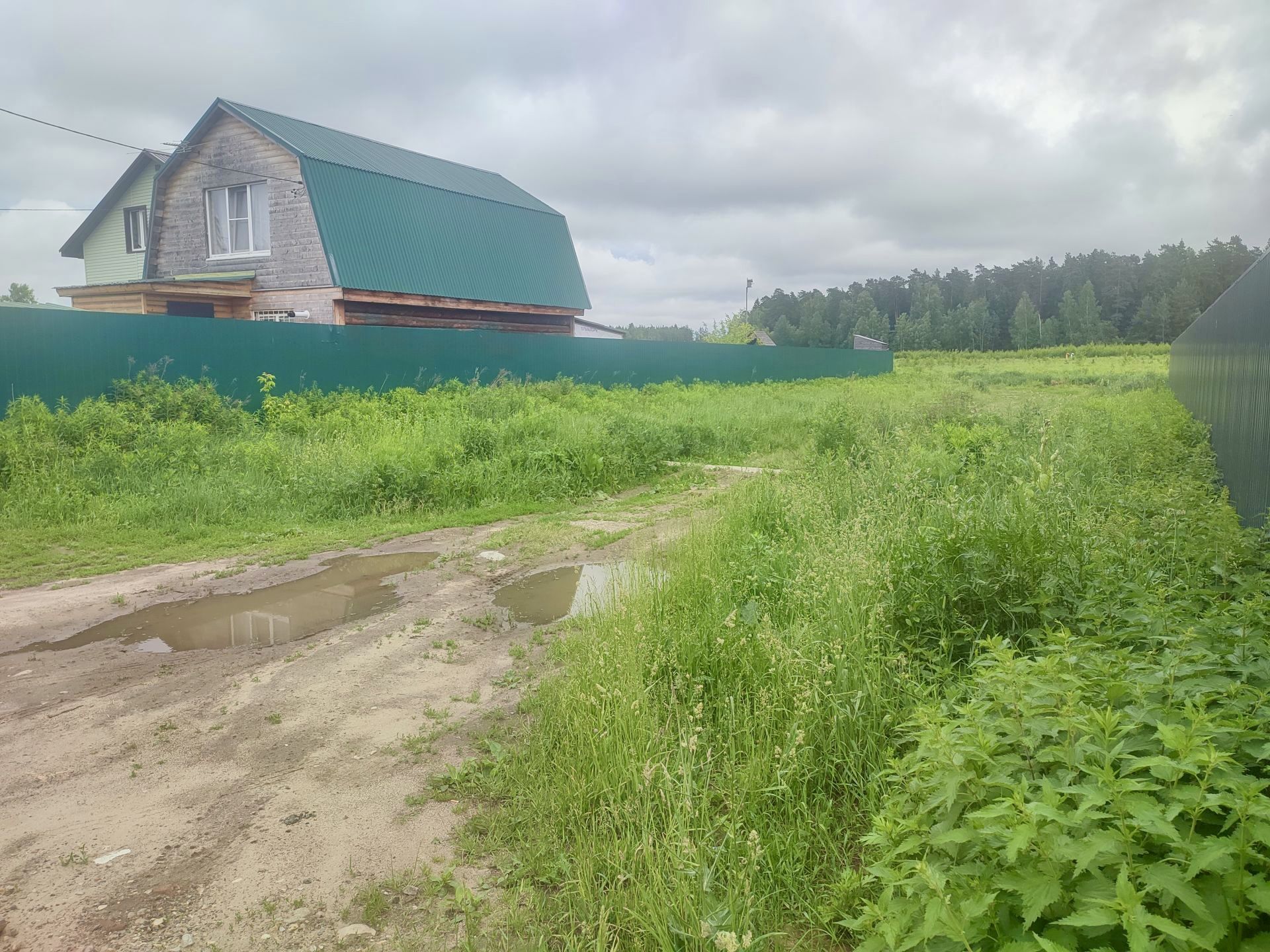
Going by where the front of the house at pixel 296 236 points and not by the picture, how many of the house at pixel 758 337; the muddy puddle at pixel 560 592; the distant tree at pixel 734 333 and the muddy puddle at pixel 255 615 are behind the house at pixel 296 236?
2

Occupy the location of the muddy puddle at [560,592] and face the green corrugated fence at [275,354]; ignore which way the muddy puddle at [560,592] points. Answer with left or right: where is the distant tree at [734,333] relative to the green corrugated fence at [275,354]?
right

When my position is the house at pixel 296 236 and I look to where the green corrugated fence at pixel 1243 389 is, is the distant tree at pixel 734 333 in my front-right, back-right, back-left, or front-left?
back-left

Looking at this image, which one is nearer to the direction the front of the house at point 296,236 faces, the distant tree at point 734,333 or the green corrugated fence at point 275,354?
the green corrugated fence

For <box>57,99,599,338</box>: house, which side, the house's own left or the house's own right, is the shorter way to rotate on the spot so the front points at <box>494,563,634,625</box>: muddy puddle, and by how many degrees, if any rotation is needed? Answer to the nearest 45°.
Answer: approximately 45° to the house's own left

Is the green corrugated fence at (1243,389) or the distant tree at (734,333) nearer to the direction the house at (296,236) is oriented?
the green corrugated fence

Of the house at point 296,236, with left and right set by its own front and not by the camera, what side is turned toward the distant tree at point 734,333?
back

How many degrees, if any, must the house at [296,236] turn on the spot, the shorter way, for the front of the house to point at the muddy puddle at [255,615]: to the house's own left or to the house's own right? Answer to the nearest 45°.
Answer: approximately 45° to the house's own left

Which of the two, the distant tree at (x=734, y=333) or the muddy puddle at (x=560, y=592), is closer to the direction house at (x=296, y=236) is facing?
the muddy puddle

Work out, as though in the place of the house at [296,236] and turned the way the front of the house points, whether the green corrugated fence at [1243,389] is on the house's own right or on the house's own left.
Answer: on the house's own left

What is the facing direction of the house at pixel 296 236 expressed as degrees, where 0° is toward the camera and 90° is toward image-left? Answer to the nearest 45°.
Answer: approximately 45°

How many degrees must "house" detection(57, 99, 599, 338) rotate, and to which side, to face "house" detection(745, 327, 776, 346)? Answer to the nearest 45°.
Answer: approximately 180°
